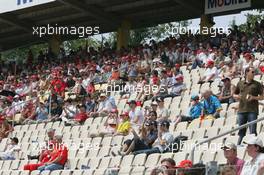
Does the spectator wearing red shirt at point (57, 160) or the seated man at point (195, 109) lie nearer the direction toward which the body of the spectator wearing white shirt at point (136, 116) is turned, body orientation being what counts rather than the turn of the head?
the spectator wearing red shirt

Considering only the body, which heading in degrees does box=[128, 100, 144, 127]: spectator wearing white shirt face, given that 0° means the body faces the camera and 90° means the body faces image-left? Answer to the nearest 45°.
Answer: approximately 45°

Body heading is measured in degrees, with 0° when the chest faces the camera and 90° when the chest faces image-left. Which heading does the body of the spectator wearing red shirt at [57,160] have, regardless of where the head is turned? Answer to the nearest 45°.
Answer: approximately 45°

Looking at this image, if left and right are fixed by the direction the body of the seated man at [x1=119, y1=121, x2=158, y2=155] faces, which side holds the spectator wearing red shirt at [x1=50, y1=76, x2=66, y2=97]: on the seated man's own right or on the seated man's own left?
on the seated man's own right

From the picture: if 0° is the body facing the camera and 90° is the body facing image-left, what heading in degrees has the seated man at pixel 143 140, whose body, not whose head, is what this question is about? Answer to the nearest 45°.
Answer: approximately 45°

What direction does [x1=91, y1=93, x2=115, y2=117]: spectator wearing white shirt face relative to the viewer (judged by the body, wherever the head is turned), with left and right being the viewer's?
facing the viewer and to the left of the viewer

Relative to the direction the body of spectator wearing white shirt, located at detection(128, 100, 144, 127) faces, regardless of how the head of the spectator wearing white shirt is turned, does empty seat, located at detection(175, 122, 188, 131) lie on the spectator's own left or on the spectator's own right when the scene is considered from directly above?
on the spectator's own left
